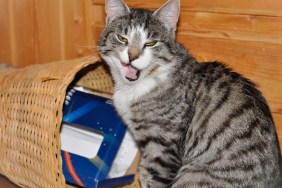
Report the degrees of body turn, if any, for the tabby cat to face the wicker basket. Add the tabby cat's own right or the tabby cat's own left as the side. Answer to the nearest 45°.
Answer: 0° — it already faces it

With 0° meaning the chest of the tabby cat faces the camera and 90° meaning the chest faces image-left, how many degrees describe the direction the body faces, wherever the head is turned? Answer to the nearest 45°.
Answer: approximately 90°
